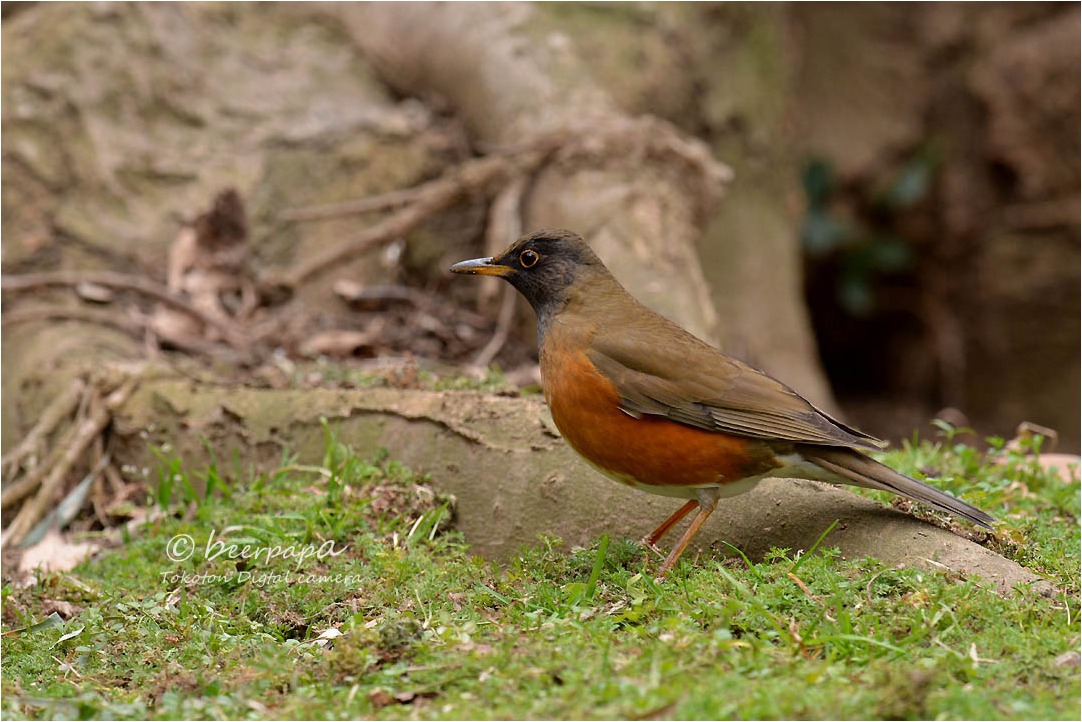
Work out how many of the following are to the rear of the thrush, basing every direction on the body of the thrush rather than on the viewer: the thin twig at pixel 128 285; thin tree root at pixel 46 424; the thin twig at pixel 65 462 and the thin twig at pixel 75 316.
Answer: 0

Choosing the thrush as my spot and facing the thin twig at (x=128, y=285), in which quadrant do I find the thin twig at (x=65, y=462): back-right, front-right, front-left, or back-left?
front-left

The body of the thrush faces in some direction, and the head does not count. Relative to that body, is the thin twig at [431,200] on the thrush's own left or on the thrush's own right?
on the thrush's own right

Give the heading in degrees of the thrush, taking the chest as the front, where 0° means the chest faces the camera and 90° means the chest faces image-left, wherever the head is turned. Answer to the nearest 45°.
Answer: approximately 90°

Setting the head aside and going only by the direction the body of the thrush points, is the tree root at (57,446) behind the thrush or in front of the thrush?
in front

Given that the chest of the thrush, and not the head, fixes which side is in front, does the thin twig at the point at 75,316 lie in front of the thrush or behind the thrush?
in front

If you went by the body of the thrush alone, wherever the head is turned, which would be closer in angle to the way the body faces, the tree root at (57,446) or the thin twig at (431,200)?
the tree root

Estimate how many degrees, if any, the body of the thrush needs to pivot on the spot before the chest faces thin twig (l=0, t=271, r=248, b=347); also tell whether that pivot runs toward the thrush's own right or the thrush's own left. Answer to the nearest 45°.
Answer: approximately 45° to the thrush's own right

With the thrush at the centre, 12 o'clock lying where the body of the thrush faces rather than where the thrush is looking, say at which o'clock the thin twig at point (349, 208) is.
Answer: The thin twig is roughly at 2 o'clock from the thrush.

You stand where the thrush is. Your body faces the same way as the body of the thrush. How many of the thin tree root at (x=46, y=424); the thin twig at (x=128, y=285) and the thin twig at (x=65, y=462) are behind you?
0

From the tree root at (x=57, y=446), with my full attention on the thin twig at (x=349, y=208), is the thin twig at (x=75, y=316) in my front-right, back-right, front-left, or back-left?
front-left
